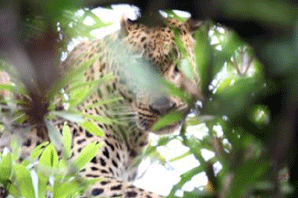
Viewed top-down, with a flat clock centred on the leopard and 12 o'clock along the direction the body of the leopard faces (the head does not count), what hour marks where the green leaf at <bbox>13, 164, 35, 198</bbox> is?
The green leaf is roughly at 2 o'clock from the leopard.

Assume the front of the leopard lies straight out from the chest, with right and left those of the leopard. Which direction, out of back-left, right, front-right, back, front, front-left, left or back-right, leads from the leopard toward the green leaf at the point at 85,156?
front-right

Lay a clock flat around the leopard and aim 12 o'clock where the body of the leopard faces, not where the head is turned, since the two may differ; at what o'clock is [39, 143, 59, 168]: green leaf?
The green leaf is roughly at 2 o'clock from the leopard.

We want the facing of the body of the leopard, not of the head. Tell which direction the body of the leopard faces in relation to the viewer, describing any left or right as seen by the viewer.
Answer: facing the viewer and to the right of the viewer

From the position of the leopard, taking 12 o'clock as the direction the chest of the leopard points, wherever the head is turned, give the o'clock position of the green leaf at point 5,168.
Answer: The green leaf is roughly at 2 o'clock from the leopard.
